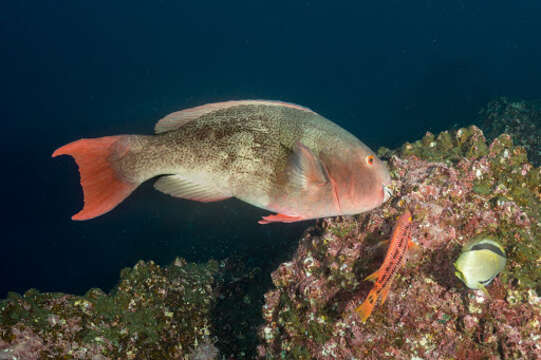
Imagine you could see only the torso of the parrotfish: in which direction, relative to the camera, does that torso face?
to the viewer's right

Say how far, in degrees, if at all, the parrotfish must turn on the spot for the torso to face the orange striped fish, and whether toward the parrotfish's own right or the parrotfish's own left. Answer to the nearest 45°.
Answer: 0° — it already faces it
